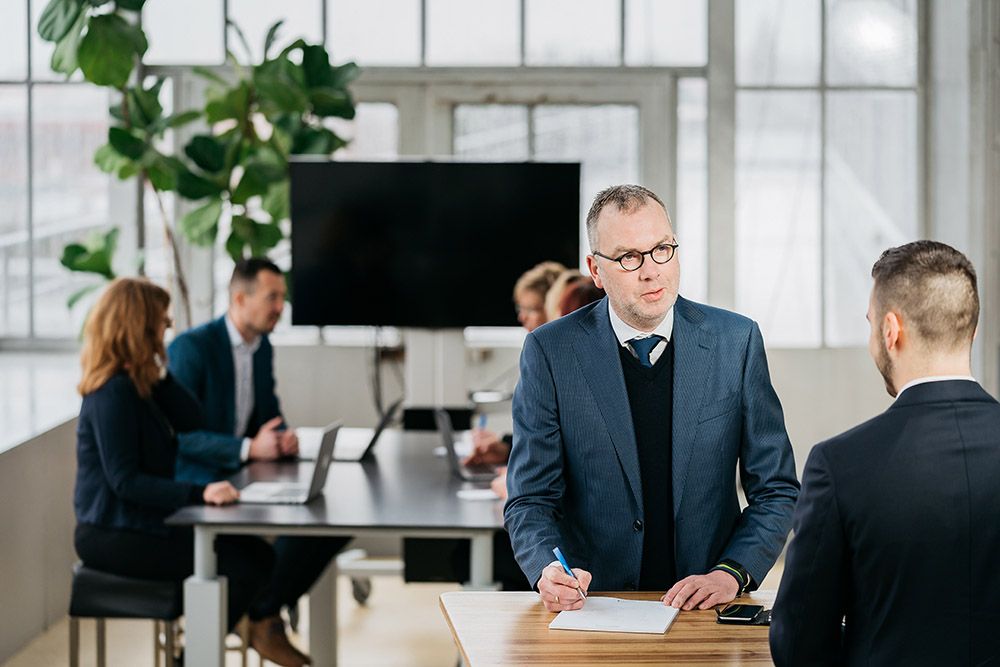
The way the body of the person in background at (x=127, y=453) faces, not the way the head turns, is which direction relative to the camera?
to the viewer's right

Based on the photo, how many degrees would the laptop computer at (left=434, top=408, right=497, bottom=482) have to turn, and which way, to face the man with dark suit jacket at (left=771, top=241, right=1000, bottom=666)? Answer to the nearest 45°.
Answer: approximately 90° to its right

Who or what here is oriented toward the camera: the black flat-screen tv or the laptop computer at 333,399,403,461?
the black flat-screen tv

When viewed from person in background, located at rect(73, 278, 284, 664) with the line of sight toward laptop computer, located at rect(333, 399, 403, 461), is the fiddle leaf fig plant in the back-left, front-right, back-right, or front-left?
front-left

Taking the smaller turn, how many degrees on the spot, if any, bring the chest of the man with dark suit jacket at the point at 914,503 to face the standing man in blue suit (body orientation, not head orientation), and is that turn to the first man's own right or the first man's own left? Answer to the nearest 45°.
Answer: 0° — they already face them

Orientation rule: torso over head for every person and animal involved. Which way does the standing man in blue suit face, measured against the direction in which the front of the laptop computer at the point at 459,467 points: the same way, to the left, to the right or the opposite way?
to the right

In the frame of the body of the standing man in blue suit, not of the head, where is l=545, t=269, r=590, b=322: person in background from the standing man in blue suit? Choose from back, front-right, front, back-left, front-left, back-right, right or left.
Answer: back

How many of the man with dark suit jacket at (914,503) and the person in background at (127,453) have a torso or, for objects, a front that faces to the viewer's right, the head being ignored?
1

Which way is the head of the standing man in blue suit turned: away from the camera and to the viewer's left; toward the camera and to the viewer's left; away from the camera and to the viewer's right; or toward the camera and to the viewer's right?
toward the camera and to the viewer's right

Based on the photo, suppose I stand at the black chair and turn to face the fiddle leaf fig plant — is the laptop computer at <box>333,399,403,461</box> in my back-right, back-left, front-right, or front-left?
front-right

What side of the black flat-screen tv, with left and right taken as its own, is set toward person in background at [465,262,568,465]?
front

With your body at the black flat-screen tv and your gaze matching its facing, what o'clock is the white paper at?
The white paper is roughly at 12 o'clock from the black flat-screen tv.

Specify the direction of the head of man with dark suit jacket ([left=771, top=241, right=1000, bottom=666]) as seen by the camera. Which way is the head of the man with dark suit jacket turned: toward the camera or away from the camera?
away from the camera

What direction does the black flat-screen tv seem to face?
toward the camera

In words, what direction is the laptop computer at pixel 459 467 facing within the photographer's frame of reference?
facing to the right of the viewer

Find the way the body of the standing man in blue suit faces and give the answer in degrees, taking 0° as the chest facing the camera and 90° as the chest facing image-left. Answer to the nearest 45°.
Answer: approximately 0°

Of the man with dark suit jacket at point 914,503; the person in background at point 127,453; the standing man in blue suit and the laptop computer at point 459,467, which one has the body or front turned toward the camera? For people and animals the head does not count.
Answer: the standing man in blue suit
